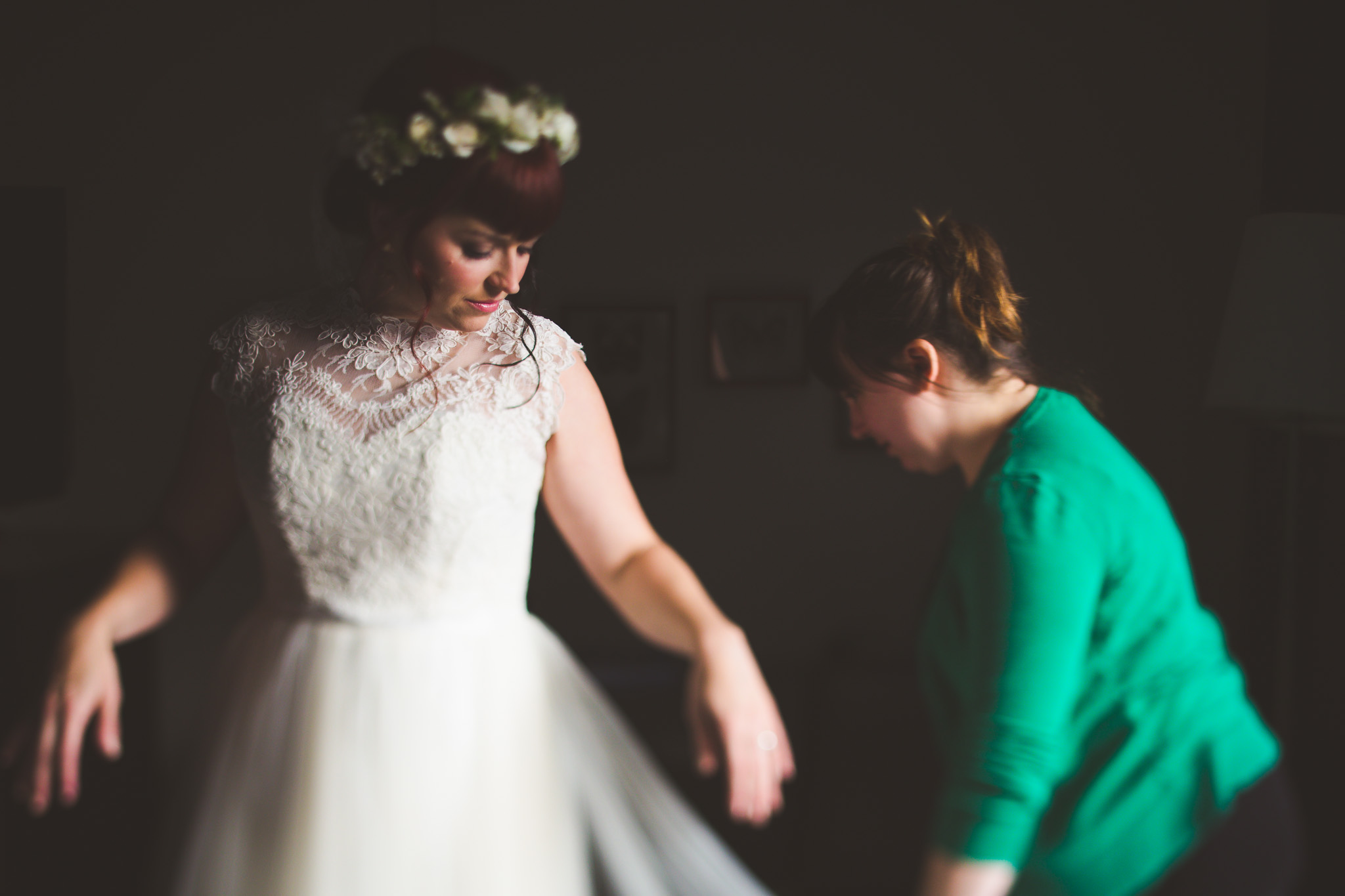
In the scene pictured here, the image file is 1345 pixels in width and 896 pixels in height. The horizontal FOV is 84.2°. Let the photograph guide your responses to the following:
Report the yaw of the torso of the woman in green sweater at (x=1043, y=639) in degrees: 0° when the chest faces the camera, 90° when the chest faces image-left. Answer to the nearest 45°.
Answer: approximately 90°

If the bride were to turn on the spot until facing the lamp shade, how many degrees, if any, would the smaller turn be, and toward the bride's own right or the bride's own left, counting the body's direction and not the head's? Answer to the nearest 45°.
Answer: approximately 90° to the bride's own left

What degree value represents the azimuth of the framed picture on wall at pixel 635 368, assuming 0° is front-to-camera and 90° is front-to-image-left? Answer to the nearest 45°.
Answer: approximately 0°

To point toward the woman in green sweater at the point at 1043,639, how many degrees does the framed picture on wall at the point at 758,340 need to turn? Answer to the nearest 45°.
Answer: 0° — it already faces them

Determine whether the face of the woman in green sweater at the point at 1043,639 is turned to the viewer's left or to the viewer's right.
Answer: to the viewer's left

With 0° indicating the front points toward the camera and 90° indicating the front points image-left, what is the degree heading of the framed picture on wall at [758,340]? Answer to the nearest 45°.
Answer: approximately 0°

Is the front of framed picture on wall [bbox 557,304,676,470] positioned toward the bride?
yes
